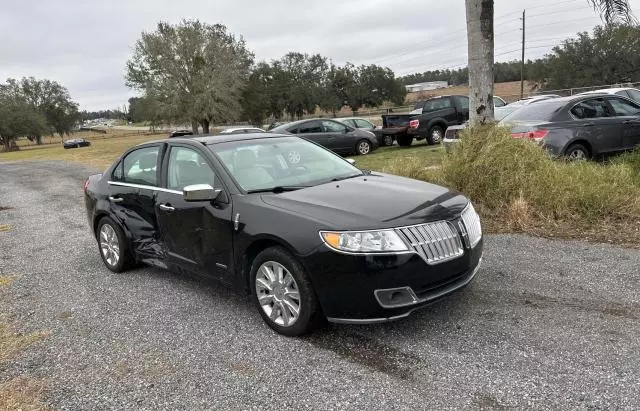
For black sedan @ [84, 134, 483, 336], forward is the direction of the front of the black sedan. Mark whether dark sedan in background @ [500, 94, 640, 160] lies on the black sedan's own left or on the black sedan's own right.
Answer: on the black sedan's own left

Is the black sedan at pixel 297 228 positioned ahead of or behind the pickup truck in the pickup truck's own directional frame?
behind

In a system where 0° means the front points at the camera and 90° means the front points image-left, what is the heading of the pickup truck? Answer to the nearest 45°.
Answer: approximately 225°

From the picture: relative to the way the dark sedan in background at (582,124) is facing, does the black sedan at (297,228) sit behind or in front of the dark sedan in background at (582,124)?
behind

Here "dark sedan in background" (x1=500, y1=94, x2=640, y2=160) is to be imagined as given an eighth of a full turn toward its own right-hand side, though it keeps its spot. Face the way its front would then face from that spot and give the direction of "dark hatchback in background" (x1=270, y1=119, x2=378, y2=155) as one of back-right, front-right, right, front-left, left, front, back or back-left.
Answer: back-left

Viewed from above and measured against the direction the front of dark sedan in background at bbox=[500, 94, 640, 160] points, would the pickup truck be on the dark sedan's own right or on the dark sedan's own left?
on the dark sedan's own left

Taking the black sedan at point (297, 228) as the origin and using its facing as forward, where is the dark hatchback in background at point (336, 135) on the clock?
The dark hatchback in background is roughly at 8 o'clock from the black sedan.

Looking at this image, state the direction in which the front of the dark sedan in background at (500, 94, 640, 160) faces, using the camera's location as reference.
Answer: facing away from the viewer and to the right of the viewer

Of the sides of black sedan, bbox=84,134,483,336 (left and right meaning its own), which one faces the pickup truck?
left
